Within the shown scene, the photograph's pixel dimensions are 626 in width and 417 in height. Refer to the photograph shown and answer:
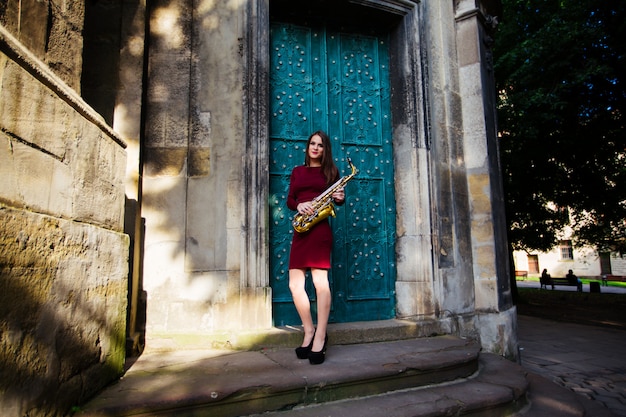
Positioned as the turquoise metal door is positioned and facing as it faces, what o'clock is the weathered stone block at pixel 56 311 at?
The weathered stone block is roughly at 1 o'clock from the turquoise metal door.

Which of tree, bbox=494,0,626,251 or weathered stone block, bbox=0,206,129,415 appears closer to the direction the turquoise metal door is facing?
the weathered stone block

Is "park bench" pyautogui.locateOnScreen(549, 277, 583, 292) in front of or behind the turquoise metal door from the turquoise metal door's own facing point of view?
behind

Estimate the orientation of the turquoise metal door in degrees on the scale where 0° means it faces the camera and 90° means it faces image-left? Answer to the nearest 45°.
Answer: approximately 0°

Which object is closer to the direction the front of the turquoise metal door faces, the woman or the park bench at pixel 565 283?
the woman

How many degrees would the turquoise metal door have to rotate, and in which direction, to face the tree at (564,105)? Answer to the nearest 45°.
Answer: approximately 135° to its left

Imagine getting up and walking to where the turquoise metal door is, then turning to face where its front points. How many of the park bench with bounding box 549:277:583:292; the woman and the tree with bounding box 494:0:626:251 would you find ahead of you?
1

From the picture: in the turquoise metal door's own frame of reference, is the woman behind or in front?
in front

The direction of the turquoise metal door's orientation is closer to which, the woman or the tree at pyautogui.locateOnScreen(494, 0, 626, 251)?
the woman
